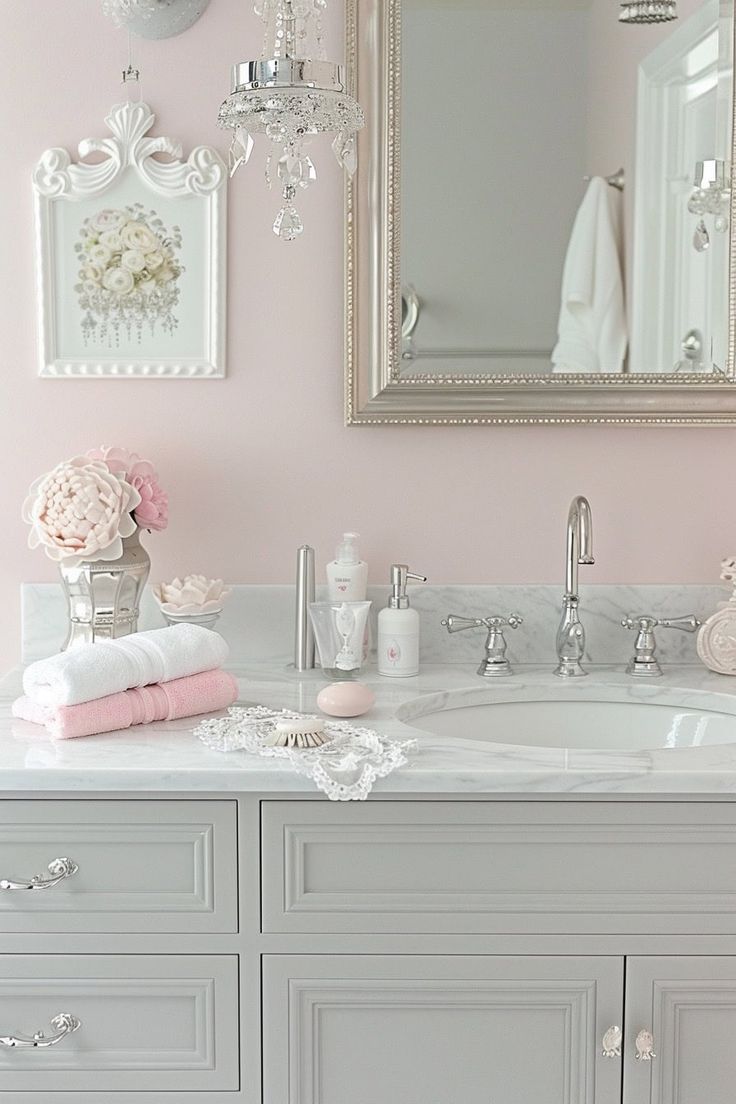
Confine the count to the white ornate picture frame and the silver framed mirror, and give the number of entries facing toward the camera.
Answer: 2

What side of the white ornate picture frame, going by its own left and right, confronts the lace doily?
front

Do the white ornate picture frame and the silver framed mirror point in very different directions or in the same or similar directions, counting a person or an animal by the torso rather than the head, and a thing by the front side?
same or similar directions

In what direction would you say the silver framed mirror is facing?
toward the camera

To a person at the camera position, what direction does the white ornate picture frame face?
facing the viewer

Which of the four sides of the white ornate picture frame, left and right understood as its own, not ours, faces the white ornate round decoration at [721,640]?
left
